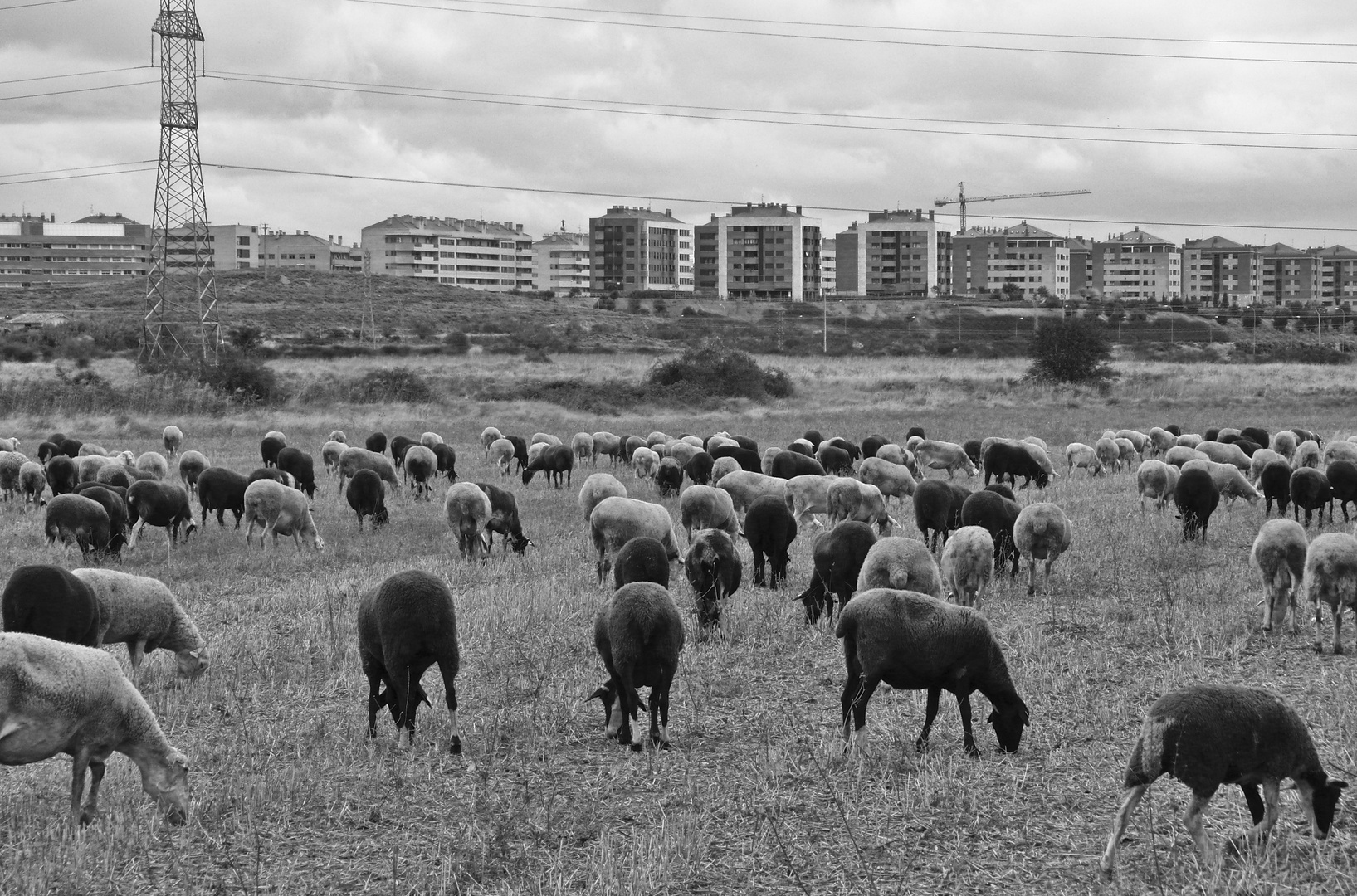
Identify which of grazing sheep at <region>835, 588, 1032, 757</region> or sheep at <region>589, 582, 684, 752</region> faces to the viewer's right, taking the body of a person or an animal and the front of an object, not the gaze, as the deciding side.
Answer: the grazing sheep

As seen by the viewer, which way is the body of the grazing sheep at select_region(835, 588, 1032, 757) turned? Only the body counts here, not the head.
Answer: to the viewer's right

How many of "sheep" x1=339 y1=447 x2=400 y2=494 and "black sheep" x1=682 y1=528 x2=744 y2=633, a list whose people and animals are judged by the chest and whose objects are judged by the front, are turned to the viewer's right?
1

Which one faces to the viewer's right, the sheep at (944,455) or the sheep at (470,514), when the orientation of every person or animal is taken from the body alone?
the sheep at (944,455)

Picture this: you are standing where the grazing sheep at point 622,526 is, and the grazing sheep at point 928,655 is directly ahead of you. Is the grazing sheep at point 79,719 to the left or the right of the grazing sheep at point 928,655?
right

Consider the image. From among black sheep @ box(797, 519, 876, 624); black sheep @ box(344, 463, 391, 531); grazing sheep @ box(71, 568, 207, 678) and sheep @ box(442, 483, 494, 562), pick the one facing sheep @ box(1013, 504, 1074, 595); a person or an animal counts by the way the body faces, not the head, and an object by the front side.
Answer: the grazing sheep

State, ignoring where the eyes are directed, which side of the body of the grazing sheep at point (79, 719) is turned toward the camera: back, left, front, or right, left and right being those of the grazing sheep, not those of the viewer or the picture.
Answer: right

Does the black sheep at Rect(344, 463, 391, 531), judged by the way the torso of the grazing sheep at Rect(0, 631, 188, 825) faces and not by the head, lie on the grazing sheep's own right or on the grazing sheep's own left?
on the grazing sheep's own left

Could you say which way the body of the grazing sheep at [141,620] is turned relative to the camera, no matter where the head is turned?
to the viewer's right

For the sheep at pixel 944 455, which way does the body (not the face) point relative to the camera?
to the viewer's right
